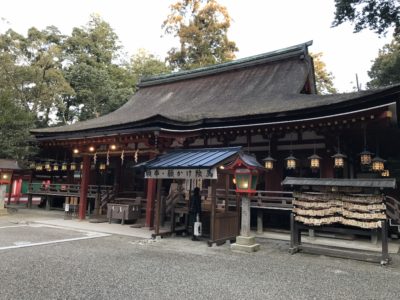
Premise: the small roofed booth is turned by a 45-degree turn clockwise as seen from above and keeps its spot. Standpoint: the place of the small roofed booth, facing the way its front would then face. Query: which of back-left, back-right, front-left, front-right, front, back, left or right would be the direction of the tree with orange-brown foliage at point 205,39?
right

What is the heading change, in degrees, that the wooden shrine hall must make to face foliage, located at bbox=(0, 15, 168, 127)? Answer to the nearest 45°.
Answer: approximately 90° to its right

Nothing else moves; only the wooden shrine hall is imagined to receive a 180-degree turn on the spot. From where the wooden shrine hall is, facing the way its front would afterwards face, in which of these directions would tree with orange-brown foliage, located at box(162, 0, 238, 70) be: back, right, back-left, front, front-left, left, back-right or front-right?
front-left

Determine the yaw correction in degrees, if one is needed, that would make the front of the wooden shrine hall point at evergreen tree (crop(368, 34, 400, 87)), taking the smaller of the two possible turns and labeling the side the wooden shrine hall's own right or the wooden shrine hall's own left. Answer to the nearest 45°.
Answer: approximately 180°

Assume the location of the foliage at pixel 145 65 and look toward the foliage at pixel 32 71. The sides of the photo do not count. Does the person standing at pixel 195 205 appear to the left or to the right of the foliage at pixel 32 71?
left

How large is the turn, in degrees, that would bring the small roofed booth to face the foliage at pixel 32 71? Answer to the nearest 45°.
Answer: approximately 90° to its right

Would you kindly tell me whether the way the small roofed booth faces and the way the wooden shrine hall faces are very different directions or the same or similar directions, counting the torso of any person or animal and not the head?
same or similar directions

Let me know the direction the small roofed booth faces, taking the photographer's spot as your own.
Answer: facing the viewer and to the left of the viewer

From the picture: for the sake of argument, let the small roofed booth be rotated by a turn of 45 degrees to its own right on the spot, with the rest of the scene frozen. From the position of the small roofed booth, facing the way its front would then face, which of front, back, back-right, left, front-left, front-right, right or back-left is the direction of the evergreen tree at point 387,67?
back-right

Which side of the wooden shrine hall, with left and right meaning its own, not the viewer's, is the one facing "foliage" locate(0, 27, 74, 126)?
right

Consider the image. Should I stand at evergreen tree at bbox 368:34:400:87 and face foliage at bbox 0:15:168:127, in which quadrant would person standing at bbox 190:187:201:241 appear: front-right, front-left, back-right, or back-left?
front-left
